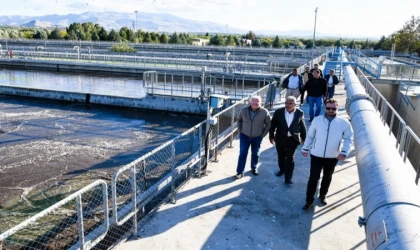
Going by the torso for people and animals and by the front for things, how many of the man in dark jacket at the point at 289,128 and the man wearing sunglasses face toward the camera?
2

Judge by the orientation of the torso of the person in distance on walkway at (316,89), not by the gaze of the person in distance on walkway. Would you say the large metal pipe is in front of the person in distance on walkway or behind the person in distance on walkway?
in front

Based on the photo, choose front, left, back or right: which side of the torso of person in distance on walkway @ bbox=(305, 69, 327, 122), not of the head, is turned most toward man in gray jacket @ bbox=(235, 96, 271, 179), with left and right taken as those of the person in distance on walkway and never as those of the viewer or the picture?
front

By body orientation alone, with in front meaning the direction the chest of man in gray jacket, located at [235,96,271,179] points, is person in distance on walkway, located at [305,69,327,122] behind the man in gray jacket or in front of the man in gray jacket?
behind

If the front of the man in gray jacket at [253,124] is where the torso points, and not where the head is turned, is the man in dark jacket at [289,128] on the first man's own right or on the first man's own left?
on the first man's own left

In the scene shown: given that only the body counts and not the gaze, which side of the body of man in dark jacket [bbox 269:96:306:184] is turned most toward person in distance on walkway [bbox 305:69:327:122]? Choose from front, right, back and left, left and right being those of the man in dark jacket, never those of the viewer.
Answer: back

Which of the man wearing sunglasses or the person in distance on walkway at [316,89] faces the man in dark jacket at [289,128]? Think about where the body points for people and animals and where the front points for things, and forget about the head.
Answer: the person in distance on walkway

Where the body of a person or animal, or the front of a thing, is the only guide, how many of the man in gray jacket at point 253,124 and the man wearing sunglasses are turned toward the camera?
2
